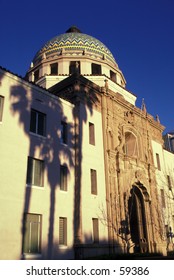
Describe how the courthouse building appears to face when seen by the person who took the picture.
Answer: facing the viewer and to the right of the viewer
